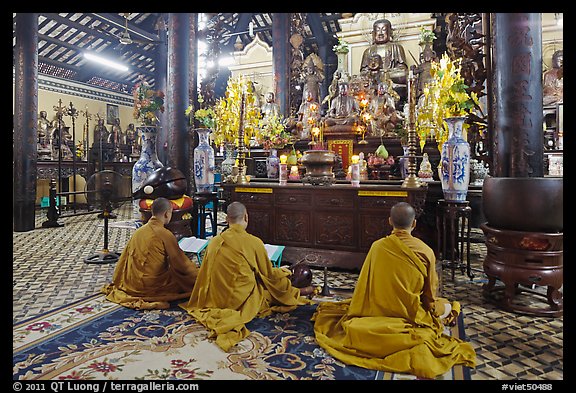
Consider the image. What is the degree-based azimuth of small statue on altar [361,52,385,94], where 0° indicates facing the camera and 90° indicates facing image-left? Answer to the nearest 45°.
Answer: approximately 0°

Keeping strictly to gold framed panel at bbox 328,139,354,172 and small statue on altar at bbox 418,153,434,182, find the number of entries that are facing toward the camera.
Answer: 2

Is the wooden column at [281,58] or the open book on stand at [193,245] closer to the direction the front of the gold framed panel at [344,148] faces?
the open book on stand

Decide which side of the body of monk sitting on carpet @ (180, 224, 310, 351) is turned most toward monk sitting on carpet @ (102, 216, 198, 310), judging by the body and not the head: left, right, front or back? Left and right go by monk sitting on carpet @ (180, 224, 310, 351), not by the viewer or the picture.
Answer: left

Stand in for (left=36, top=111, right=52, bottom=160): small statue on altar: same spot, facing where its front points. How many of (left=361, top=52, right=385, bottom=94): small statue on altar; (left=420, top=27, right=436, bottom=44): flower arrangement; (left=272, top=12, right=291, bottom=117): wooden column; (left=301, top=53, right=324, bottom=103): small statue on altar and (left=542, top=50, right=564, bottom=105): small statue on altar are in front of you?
5

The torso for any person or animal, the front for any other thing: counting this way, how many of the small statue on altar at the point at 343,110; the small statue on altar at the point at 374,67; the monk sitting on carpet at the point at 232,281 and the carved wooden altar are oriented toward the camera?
3

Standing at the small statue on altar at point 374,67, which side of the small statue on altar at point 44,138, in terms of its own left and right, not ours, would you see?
front

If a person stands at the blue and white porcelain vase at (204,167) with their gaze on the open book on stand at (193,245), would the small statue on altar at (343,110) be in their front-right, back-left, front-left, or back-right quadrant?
back-left

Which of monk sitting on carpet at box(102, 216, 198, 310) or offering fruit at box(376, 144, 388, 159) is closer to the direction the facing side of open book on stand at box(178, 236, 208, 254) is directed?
the monk sitting on carpet

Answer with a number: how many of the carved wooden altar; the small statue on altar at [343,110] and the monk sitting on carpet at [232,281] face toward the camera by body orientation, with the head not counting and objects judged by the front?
2
